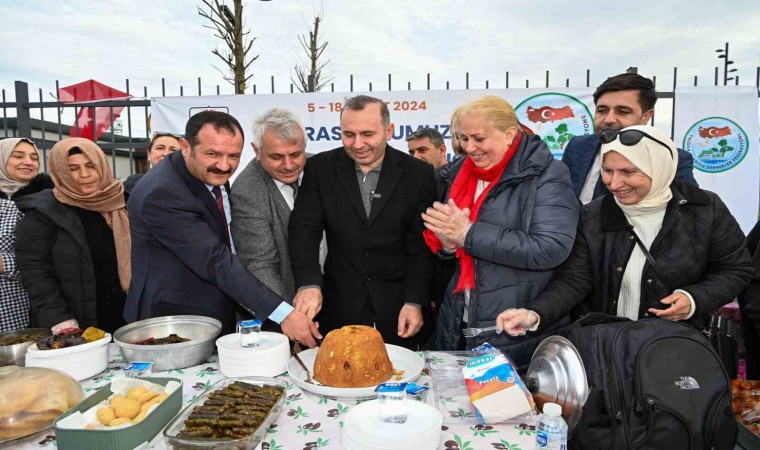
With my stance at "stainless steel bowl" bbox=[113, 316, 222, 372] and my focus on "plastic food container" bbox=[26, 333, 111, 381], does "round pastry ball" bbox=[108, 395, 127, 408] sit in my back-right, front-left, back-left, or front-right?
front-left

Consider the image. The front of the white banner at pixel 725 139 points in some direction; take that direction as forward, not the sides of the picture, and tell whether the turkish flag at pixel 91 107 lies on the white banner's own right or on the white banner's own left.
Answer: on the white banner's own right

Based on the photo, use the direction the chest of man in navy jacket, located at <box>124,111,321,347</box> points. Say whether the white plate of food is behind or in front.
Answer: in front

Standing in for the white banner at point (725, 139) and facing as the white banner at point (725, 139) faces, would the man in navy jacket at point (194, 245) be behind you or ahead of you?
ahead

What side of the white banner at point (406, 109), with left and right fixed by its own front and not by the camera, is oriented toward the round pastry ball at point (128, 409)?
front

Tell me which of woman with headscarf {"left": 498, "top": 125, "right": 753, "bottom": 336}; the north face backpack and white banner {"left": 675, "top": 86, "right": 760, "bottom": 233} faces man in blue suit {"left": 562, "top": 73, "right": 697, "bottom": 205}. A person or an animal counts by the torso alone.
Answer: the white banner

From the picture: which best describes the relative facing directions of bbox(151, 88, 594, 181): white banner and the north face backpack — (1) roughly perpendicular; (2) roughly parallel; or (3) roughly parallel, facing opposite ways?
roughly parallel

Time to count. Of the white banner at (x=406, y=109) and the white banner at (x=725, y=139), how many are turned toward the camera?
2

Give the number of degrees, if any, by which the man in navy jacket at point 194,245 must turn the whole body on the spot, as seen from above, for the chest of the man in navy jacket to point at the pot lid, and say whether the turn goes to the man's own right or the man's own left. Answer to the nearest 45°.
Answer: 0° — they already face it

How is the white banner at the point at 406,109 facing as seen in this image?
toward the camera

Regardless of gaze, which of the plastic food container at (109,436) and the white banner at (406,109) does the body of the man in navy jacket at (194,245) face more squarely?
the plastic food container

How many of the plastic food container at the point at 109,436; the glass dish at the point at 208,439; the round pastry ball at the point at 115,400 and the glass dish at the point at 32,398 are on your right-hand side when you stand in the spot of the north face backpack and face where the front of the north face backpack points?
4

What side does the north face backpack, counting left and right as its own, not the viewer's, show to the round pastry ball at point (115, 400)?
right

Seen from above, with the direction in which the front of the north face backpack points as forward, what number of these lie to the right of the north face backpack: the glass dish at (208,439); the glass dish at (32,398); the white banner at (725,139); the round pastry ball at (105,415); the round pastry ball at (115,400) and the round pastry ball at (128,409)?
5

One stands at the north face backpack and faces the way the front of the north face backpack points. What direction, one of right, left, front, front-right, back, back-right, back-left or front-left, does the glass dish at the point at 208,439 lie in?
right
